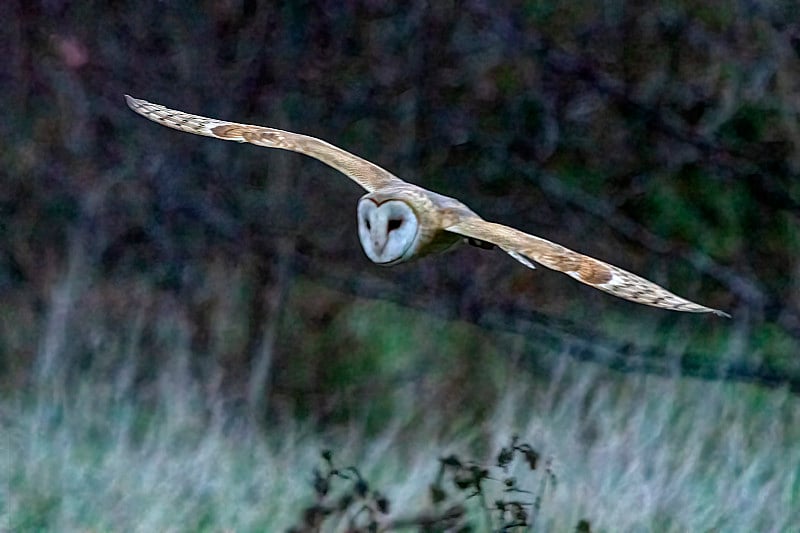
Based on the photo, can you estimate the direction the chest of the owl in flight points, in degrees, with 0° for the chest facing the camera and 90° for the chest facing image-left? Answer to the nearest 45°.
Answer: approximately 45°
